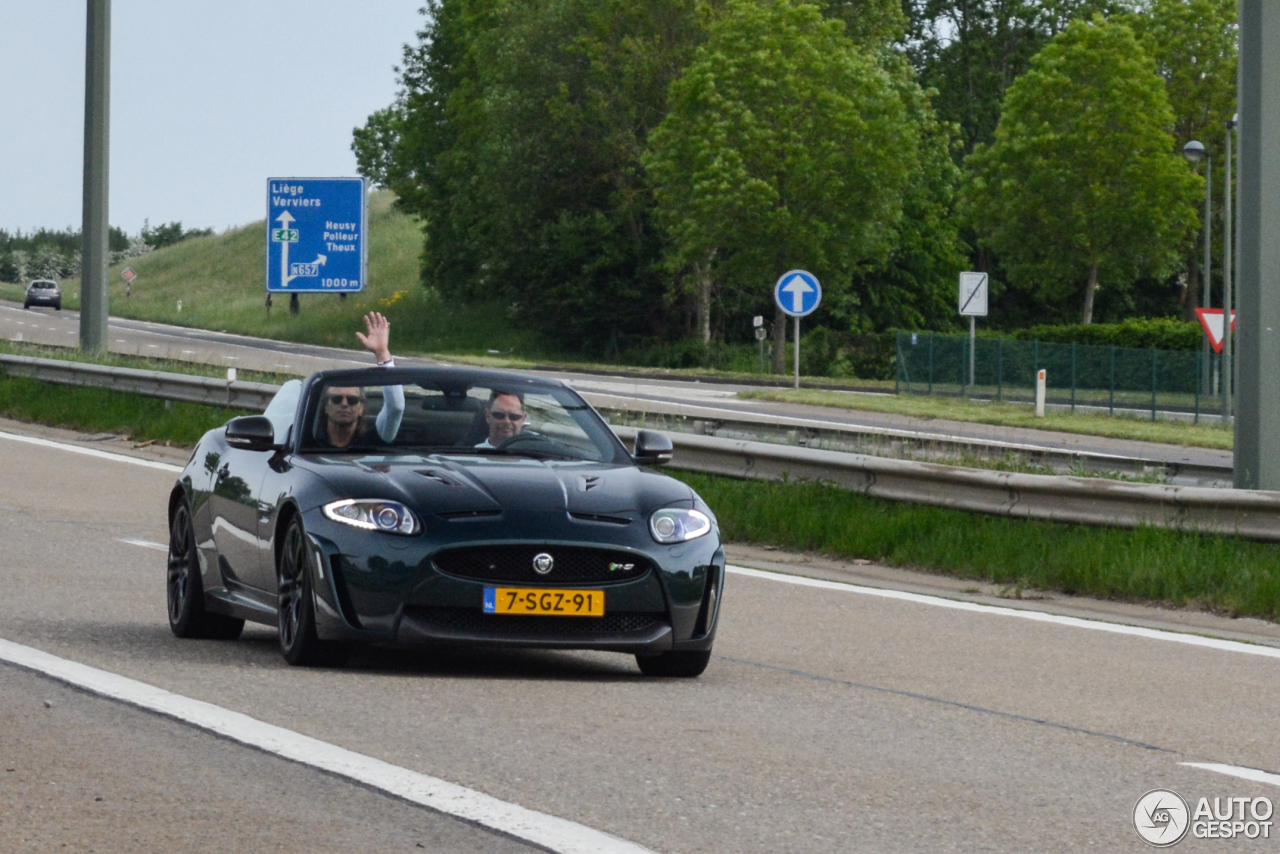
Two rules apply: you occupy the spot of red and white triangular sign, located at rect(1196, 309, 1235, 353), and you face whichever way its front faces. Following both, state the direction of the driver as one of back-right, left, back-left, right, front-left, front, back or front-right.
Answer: front

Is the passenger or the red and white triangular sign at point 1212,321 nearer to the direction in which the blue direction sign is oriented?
the passenger

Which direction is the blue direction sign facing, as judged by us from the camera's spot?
facing the viewer

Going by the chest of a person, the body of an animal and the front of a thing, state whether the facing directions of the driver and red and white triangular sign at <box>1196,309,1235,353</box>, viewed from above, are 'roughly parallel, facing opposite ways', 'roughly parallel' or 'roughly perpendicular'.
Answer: roughly parallel

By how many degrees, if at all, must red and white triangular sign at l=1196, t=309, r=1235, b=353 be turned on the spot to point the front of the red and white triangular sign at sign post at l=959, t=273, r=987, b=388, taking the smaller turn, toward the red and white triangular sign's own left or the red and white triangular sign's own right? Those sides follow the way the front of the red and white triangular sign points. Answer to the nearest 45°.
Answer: approximately 135° to the red and white triangular sign's own right

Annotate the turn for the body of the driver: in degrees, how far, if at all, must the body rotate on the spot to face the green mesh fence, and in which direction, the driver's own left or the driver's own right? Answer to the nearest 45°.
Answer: approximately 180°

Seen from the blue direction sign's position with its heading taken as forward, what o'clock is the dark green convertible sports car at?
The dark green convertible sports car is roughly at 12 o'clock from the blue direction sign.

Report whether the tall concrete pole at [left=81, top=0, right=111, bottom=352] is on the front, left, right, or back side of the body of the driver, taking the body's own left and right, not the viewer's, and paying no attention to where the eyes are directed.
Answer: back

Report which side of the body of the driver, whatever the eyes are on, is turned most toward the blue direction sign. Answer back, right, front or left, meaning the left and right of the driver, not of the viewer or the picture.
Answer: back

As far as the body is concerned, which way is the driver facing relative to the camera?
toward the camera

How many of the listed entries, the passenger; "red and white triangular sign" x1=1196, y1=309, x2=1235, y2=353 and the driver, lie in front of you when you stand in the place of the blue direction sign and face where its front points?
2

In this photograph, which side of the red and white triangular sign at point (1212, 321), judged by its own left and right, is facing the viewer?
front

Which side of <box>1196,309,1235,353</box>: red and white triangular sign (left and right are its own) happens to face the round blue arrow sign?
right

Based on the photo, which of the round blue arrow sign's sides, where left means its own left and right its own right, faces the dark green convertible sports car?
front

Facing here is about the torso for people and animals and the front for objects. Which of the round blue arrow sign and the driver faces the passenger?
the round blue arrow sign
